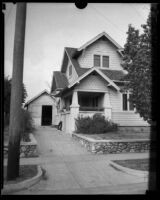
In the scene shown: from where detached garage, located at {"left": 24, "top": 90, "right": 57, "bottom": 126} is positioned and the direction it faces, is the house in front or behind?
in front

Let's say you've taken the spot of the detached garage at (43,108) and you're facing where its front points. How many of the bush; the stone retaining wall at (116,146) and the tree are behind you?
0

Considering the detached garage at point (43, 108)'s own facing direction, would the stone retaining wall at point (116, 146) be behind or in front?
in front

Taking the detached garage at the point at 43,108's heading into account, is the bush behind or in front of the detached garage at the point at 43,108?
in front

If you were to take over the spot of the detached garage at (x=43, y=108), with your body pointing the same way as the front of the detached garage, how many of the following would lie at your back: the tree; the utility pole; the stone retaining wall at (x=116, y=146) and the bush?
0

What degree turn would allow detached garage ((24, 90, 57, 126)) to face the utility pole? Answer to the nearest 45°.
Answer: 0° — it already faces it

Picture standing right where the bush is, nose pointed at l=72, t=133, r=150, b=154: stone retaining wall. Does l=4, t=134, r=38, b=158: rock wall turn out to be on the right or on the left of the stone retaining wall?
right

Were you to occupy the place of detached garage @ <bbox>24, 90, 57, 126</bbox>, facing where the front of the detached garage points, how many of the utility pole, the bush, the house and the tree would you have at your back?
0

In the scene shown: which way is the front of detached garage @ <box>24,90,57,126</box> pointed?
toward the camera

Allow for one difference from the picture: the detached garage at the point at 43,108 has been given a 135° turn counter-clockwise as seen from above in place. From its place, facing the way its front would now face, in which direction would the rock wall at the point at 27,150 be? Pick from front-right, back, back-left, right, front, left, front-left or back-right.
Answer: back-right
